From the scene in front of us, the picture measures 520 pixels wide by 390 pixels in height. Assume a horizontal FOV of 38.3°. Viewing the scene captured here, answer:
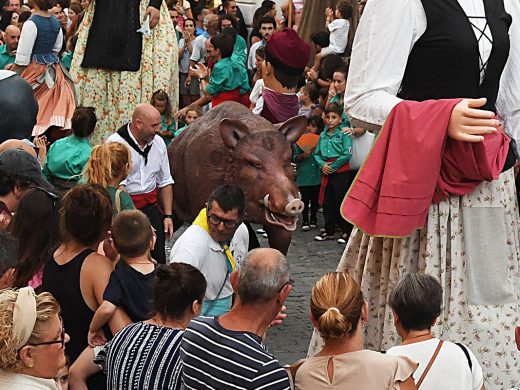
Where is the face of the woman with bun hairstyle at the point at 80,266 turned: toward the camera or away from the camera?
away from the camera

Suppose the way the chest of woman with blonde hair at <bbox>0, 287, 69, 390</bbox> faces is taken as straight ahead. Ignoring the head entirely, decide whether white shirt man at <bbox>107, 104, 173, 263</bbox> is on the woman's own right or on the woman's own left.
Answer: on the woman's own left

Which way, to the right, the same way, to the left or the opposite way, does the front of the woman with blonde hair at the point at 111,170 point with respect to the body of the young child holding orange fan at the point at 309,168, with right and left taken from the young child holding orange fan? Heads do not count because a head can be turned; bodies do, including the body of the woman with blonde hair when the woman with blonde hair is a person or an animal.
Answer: the opposite way

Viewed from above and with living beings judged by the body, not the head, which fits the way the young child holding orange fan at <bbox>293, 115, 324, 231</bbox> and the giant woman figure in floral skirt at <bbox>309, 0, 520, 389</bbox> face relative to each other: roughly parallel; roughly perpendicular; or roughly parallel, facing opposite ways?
roughly perpendicular

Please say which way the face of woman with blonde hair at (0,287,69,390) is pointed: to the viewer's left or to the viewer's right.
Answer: to the viewer's right

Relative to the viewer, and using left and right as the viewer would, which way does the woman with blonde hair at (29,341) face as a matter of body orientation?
facing to the right of the viewer

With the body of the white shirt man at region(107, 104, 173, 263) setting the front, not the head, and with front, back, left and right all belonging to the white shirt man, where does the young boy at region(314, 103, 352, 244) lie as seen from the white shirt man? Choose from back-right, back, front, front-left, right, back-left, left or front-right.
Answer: left

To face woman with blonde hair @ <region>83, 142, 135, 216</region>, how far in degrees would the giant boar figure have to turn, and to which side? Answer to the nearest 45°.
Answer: approximately 90° to its right

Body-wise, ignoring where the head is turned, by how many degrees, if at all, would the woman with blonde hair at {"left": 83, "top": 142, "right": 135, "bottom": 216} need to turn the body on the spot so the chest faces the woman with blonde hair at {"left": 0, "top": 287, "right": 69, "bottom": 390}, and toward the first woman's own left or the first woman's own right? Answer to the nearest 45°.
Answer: approximately 135° to the first woman's own right

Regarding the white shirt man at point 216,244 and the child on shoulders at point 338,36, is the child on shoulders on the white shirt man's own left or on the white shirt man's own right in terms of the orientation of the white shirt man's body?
on the white shirt man's own left
